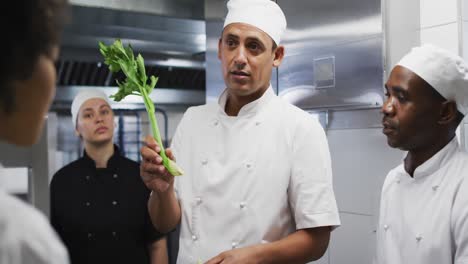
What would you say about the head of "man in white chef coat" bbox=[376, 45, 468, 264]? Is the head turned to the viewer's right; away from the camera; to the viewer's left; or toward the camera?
to the viewer's left

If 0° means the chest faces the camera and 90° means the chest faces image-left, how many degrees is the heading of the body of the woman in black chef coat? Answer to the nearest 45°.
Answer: approximately 0°

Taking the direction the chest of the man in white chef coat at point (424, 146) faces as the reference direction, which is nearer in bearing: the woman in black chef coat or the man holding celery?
the man holding celery

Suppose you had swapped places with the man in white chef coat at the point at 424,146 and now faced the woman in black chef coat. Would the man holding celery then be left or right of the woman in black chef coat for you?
left

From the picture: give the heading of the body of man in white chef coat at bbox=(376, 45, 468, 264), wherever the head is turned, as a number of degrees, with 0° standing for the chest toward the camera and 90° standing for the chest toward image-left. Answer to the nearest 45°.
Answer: approximately 45°

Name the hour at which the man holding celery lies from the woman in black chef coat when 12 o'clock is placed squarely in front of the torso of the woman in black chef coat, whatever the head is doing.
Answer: The man holding celery is roughly at 11 o'clock from the woman in black chef coat.

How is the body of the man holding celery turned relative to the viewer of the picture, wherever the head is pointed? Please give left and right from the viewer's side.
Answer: facing the viewer and to the left of the viewer

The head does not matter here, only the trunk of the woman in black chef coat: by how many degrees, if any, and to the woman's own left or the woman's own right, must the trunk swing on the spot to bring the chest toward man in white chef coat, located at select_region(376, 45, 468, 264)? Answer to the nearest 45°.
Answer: approximately 45° to the woman's own left

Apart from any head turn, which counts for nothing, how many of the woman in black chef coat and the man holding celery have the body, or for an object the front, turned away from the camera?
0

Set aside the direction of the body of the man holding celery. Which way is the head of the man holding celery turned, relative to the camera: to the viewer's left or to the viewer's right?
to the viewer's left
